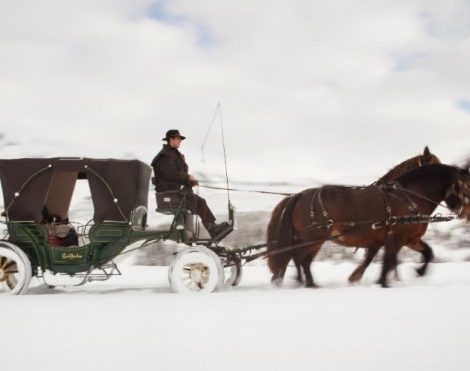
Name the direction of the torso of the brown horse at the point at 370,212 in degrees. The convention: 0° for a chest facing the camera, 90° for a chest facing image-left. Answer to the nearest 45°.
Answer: approximately 270°

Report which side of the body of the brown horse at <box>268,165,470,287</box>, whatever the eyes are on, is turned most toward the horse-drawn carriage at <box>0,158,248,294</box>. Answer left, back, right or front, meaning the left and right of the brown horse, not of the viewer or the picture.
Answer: back

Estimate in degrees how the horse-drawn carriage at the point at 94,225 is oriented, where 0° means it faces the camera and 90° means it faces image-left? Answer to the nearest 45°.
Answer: approximately 270°

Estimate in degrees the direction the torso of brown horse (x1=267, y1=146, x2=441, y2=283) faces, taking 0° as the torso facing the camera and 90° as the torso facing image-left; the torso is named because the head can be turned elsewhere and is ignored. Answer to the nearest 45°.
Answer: approximately 270°

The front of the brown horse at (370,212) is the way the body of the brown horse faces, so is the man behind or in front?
behind

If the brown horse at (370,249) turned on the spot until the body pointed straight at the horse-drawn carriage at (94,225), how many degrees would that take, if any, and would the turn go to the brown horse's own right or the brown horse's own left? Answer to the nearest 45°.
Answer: approximately 135° to the brown horse's own right

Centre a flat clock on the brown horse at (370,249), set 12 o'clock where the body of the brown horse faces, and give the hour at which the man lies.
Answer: The man is roughly at 5 o'clock from the brown horse.

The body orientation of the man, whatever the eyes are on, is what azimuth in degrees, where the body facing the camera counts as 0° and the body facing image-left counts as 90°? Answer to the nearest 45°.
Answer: approximately 270°
